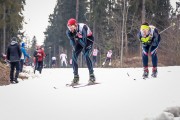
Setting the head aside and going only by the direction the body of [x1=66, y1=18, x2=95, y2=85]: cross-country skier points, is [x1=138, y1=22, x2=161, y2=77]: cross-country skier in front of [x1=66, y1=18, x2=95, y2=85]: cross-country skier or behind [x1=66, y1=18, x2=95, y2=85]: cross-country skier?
behind

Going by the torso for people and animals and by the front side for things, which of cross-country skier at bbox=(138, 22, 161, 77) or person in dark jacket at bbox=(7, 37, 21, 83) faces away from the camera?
the person in dark jacket

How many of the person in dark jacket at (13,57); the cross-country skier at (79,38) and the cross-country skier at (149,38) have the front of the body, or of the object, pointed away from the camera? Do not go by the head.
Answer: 1

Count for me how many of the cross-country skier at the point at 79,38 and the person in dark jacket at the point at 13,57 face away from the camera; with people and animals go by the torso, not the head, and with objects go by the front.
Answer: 1

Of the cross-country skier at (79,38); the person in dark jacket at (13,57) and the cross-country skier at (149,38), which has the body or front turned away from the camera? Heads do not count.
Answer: the person in dark jacket

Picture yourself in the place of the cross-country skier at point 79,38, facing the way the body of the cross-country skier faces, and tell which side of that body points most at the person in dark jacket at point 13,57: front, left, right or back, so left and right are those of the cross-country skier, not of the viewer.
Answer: right

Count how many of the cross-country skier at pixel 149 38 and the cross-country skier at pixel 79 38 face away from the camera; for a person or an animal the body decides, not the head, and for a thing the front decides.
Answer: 0

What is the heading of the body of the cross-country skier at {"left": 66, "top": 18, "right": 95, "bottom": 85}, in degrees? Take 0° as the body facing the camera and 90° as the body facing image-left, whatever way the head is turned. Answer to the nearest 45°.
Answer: approximately 45°

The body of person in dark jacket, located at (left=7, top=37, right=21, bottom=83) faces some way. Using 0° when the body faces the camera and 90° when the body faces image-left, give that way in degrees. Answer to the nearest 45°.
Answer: approximately 180°

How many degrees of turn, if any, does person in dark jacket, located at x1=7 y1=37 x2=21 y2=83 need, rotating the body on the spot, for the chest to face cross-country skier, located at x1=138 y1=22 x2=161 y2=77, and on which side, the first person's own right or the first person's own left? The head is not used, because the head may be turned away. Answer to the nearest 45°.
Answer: approximately 135° to the first person's own right

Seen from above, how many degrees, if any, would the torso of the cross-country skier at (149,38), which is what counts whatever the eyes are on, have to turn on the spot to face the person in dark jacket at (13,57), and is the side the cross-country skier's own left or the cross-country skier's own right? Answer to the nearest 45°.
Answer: approximately 45° to the cross-country skier's own right
